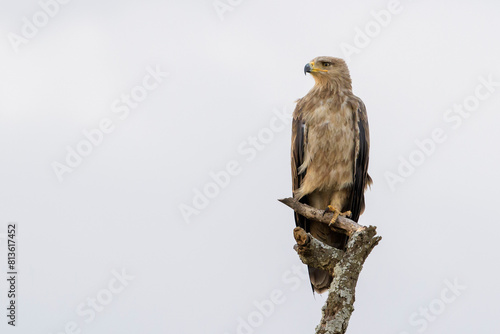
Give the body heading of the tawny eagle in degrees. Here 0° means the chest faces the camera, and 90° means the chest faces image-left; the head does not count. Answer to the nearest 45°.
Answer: approximately 0°
